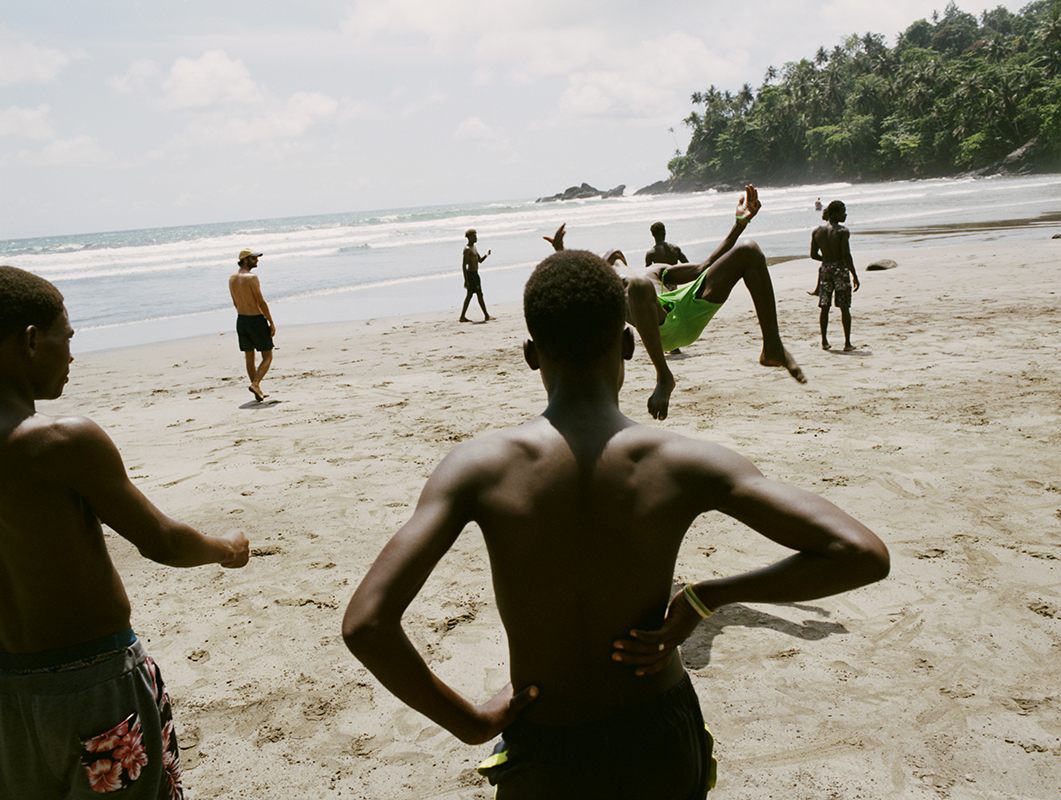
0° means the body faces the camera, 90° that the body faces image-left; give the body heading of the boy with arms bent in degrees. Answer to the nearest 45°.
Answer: approximately 180°

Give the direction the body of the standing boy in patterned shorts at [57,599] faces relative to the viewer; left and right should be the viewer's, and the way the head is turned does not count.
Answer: facing away from the viewer and to the right of the viewer

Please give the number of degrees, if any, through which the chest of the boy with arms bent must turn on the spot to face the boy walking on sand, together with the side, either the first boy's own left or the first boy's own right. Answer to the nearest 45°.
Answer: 0° — they already face them

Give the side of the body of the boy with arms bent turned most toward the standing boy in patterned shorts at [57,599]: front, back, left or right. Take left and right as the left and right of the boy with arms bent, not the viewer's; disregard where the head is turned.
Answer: left

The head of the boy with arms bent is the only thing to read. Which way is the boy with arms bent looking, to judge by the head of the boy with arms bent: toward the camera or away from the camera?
away from the camera

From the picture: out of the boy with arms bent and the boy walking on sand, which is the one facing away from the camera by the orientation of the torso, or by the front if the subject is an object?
the boy with arms bent

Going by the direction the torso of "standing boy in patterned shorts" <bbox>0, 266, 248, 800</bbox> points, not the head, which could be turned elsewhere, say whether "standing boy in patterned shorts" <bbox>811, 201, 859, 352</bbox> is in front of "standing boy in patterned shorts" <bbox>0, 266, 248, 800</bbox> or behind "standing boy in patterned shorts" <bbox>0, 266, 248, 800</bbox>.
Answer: in front

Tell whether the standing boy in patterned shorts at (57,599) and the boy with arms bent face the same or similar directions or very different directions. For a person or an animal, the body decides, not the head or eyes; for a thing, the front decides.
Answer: same or similar directions

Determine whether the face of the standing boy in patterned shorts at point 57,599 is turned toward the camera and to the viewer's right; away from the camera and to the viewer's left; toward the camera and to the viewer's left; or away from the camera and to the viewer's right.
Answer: away from the camera and to the viewer's right
